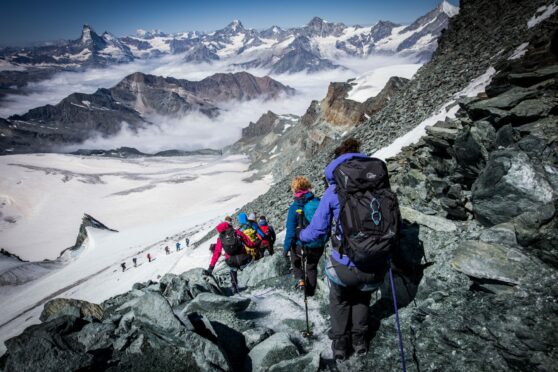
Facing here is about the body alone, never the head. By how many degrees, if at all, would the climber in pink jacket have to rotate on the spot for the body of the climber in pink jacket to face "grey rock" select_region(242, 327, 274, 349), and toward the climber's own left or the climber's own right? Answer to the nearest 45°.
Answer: approximately 180°

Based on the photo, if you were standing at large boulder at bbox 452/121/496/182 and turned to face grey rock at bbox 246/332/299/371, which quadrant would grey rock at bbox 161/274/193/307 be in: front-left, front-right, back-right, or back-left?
front-right

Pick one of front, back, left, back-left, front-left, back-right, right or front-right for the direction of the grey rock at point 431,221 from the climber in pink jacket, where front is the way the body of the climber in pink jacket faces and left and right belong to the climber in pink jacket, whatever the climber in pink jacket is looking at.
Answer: back-right

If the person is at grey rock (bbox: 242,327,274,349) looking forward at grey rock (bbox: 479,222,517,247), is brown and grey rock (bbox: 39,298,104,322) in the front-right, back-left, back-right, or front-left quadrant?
back-left

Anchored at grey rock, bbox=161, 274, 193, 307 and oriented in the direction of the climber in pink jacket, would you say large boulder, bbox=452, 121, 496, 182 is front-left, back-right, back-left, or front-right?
front-right

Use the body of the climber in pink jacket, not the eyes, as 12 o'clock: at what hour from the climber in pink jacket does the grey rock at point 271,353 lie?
The grey rock is roughly at 6 o'clock from the climber in pink jacket.

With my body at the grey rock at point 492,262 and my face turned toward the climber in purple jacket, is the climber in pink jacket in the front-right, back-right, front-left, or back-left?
front-right

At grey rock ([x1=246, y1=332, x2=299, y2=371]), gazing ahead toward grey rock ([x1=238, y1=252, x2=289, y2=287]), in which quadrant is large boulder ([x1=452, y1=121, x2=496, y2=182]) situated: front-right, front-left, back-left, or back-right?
front-right

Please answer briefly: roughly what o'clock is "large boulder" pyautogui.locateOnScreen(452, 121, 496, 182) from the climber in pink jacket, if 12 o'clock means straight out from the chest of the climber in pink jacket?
The large boulder is roughly at 4 o'clock from the climber in pink jacket.

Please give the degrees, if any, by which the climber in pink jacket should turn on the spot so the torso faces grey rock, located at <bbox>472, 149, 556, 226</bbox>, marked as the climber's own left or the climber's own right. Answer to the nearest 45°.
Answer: approximately 135° to the climber's own right

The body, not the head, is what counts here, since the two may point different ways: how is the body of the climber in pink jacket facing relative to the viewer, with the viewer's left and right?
facing away from the viewer

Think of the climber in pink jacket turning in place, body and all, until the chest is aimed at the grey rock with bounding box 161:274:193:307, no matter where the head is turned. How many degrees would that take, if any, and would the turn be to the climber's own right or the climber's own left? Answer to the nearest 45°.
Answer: approximately 135° to the climber's own left
